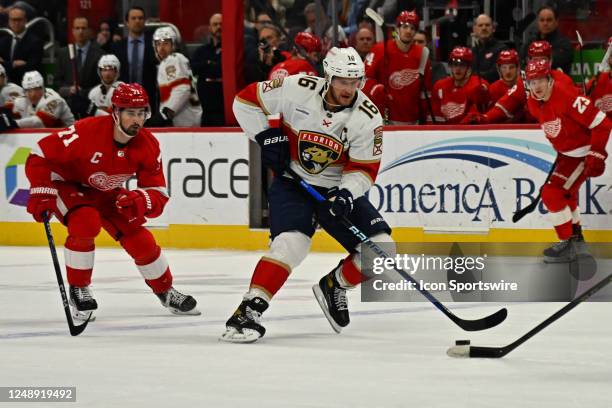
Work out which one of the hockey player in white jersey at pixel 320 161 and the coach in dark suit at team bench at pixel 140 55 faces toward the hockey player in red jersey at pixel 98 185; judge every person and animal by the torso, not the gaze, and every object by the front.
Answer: the coach in dark suit at team bench

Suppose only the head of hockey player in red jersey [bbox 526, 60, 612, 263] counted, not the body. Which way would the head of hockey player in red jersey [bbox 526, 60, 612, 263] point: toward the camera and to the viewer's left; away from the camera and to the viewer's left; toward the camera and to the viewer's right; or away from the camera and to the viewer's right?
toward the camera and to the viewer's left

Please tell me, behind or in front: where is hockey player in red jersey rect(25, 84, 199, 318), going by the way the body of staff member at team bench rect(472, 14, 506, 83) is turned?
in front

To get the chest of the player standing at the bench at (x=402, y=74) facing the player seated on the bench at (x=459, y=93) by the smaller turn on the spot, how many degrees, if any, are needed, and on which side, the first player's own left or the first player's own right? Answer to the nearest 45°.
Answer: approximately 90° to the first player's own left

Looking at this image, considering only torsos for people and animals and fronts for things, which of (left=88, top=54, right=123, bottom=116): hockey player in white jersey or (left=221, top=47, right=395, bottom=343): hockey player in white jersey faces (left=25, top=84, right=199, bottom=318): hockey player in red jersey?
(left=88, top=54, right=123, bottom=116): hockey player in white jersey

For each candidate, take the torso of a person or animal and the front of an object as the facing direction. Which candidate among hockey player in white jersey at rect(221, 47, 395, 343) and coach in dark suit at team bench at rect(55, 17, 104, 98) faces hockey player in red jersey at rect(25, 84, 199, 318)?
the coach in dark suit at team bench

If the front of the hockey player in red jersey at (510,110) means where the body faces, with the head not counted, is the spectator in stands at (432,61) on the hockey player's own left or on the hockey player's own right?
on the hockey player's own right
